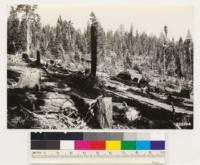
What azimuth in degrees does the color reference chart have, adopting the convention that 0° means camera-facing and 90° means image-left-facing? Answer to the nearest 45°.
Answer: approximately 0°
